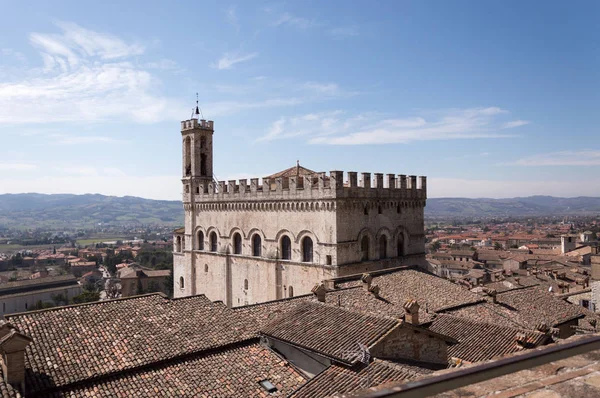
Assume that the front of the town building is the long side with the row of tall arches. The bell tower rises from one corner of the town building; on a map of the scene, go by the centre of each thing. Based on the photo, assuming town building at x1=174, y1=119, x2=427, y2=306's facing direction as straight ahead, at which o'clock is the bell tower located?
The bell tower is roughly at 3 o'clock from the town building.
